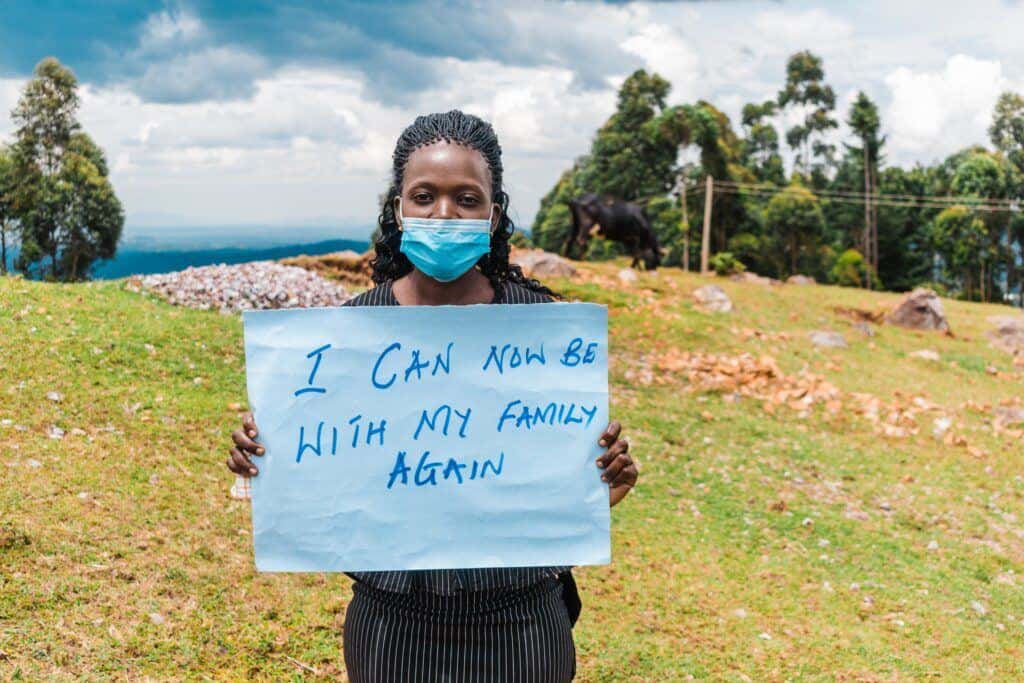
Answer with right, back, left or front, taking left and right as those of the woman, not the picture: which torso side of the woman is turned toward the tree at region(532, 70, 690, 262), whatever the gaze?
back

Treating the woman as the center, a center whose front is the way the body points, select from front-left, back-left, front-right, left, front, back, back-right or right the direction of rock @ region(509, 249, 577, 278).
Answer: back

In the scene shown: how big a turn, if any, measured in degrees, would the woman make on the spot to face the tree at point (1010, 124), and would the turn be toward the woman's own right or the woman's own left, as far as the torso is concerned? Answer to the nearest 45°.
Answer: approximately 135° to the woman's own left

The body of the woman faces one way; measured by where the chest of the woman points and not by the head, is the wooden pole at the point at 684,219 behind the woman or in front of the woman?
behind

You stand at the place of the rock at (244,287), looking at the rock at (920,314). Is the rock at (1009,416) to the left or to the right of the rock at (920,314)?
right

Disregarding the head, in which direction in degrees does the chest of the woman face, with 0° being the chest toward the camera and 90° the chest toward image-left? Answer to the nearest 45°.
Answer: approximately 0°

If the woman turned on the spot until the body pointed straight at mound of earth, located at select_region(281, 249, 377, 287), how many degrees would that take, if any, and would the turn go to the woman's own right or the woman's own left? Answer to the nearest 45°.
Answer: approximately 180°
